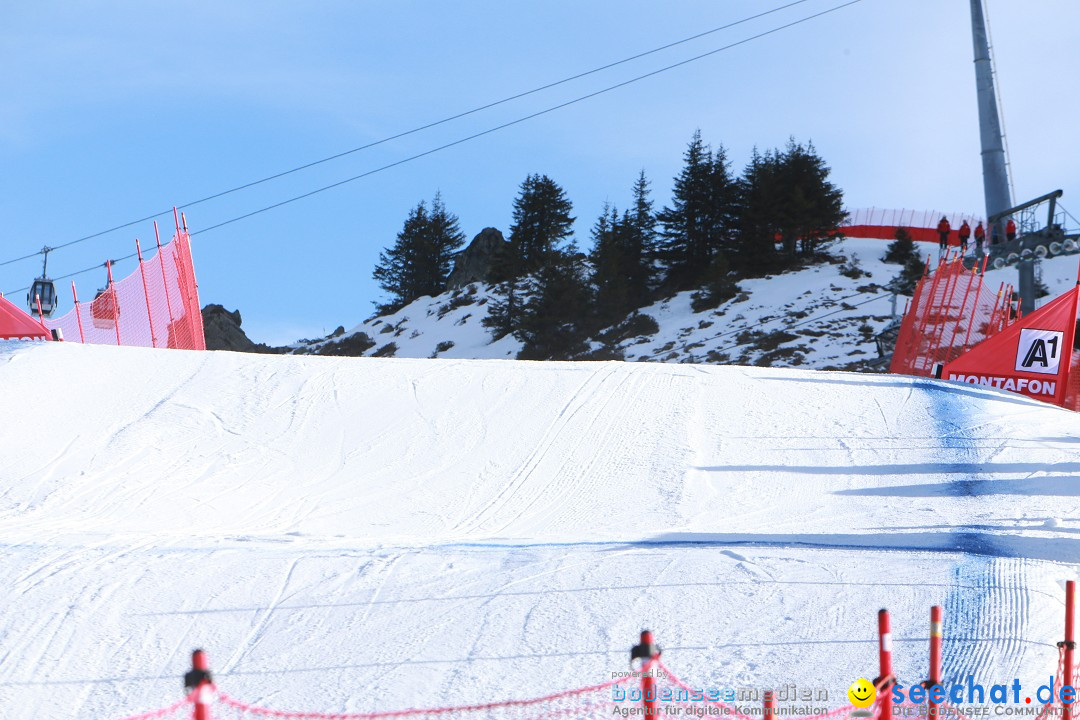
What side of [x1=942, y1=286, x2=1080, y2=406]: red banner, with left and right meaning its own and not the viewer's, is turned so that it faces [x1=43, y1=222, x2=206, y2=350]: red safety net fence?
right

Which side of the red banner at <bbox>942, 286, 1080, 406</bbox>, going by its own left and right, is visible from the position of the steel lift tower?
back

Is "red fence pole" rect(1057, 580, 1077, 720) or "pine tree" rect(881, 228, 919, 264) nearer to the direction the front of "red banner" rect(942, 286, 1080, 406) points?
the red fence pole

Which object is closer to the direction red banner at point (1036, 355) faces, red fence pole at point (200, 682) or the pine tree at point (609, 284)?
the red fence pole

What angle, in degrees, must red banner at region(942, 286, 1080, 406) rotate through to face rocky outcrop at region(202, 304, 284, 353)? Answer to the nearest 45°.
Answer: approximately 135° to its right

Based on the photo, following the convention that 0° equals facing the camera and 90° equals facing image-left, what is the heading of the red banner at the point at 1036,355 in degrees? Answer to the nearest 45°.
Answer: approximately 0°

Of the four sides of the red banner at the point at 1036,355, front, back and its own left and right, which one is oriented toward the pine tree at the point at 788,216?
back

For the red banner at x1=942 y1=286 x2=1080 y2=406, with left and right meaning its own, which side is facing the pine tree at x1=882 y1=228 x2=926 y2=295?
back

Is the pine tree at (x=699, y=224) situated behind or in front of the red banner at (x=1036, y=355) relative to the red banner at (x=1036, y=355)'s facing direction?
behind
